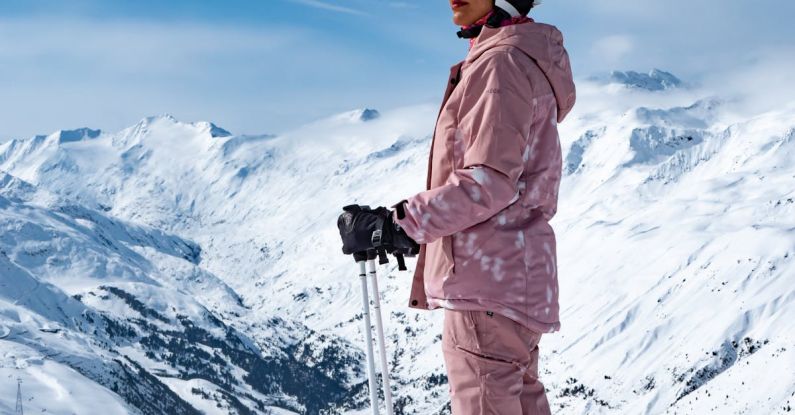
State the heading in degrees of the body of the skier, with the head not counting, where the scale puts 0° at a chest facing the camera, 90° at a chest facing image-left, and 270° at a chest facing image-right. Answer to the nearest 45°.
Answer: approximately 90°

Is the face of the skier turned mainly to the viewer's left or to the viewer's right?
to the viewer's left
